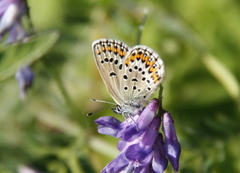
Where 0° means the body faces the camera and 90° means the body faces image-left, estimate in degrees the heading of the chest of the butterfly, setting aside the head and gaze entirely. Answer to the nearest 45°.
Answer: approximately 90°

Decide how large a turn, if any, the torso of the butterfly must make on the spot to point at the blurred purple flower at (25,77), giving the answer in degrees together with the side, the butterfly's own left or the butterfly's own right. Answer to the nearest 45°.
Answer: approximately 45° to the butterfly's own right
